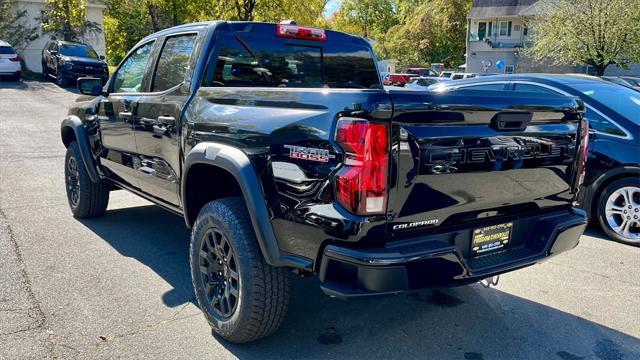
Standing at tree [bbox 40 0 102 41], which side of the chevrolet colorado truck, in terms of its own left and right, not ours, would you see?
front

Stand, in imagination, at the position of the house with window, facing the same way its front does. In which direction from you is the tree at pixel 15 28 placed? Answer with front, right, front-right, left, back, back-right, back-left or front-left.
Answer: front-right

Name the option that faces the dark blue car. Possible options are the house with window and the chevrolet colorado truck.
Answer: the house with window

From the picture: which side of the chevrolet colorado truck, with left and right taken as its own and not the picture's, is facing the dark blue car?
right

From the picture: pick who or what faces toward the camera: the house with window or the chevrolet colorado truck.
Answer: the house with window

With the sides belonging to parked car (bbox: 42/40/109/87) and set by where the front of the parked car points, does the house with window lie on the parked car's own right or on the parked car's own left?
on the parked car's own left

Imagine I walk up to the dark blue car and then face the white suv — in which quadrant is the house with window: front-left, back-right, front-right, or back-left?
front-right

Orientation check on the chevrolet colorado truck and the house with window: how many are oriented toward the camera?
1

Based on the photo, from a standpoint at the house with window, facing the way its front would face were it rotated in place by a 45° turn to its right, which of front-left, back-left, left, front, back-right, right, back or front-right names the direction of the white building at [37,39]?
front

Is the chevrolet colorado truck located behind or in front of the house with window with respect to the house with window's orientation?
in front

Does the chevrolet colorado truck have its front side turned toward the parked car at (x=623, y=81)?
no

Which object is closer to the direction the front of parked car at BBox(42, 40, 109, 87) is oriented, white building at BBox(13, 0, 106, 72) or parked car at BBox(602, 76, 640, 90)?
the parked car

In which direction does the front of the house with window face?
toward the camera

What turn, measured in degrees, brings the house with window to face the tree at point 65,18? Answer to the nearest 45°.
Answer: approximately 45° to its right

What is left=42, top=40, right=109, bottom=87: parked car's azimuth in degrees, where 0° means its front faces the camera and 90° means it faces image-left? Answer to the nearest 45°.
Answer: approximately 315°

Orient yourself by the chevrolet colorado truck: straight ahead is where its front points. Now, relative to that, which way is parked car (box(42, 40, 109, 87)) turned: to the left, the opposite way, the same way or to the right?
the opposite way
